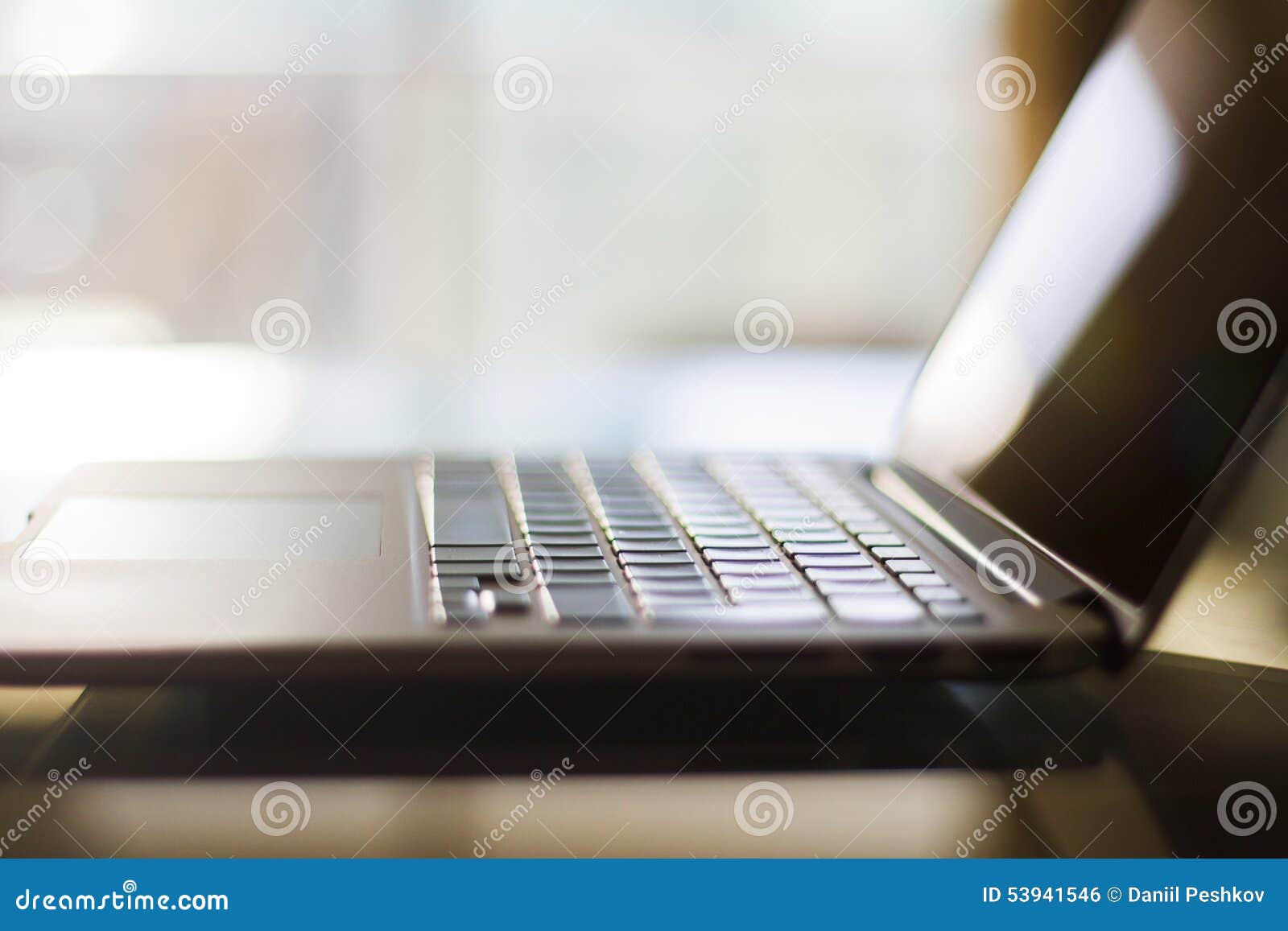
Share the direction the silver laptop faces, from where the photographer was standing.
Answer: facing to the left of the viewer
